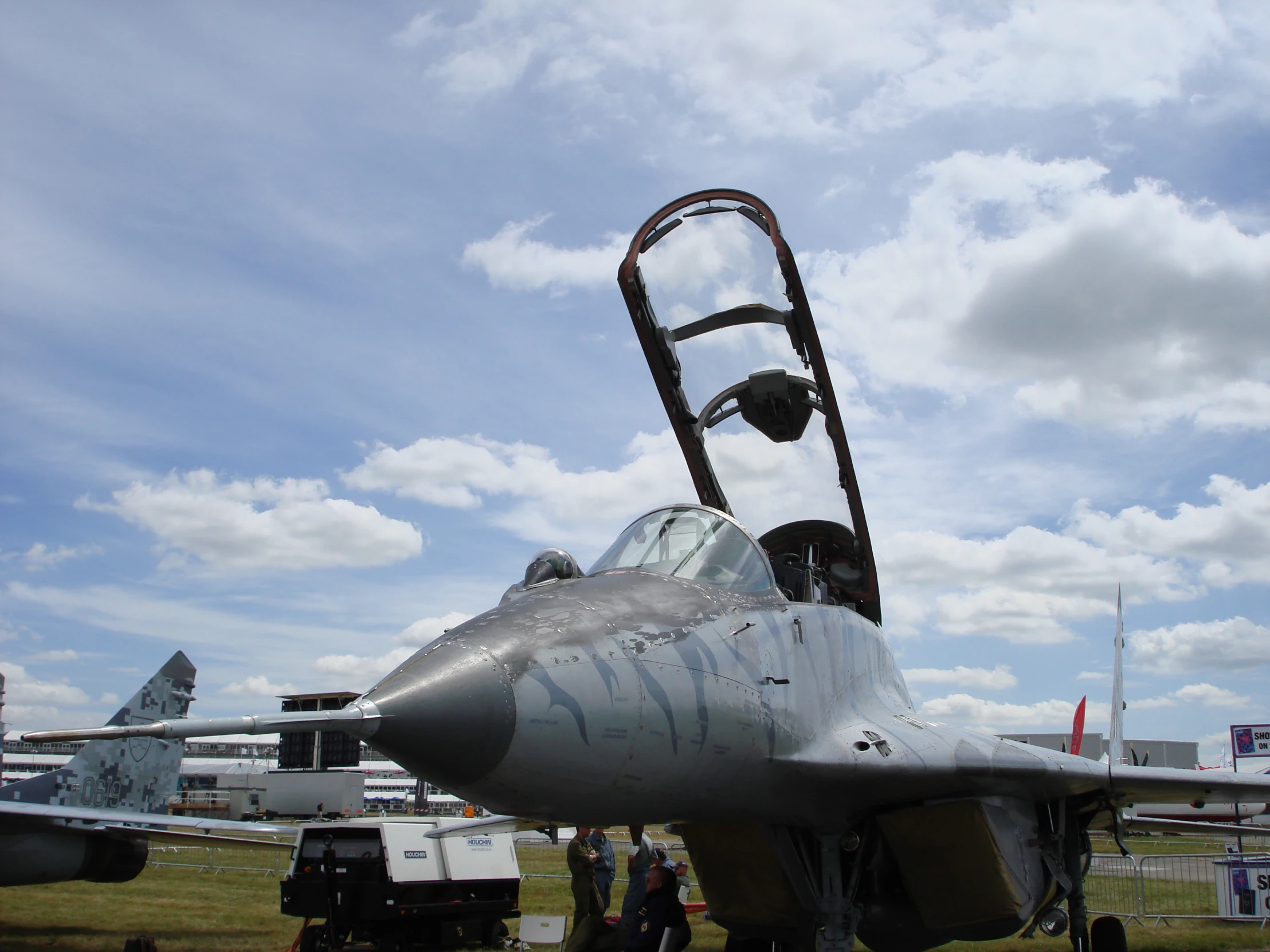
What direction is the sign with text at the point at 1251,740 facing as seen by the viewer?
toward the camera

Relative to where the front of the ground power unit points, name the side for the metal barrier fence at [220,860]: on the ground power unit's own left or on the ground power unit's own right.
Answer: on the ground power unit's own right

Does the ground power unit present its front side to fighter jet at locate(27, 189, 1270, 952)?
no

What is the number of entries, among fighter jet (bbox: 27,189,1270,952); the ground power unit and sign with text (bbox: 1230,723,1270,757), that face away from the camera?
0

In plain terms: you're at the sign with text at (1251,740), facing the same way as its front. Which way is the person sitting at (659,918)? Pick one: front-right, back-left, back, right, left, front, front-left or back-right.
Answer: front

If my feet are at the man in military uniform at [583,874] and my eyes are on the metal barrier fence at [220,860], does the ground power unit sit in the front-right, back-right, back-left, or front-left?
front-left

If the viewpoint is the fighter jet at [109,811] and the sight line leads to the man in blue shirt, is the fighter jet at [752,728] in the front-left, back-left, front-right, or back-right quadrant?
front-right

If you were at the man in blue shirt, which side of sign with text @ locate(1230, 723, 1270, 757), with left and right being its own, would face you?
front

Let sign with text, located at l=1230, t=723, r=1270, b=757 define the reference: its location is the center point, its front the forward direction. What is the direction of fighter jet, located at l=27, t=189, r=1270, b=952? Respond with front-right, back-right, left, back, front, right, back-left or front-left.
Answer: front

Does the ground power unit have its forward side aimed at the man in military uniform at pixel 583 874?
no

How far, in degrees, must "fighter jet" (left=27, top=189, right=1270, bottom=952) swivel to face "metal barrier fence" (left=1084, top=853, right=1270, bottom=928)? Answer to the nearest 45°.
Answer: approximately 180°

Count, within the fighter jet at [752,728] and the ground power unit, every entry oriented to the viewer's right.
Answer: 0

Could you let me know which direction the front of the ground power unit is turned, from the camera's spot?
facing the viewer and to the left of the viewer

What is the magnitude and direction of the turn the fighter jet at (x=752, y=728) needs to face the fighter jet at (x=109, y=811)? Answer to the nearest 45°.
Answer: approximately 90° to its right

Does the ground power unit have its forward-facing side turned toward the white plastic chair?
no

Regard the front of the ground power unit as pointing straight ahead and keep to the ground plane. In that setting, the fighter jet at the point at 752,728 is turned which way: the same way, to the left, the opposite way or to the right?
the same way
